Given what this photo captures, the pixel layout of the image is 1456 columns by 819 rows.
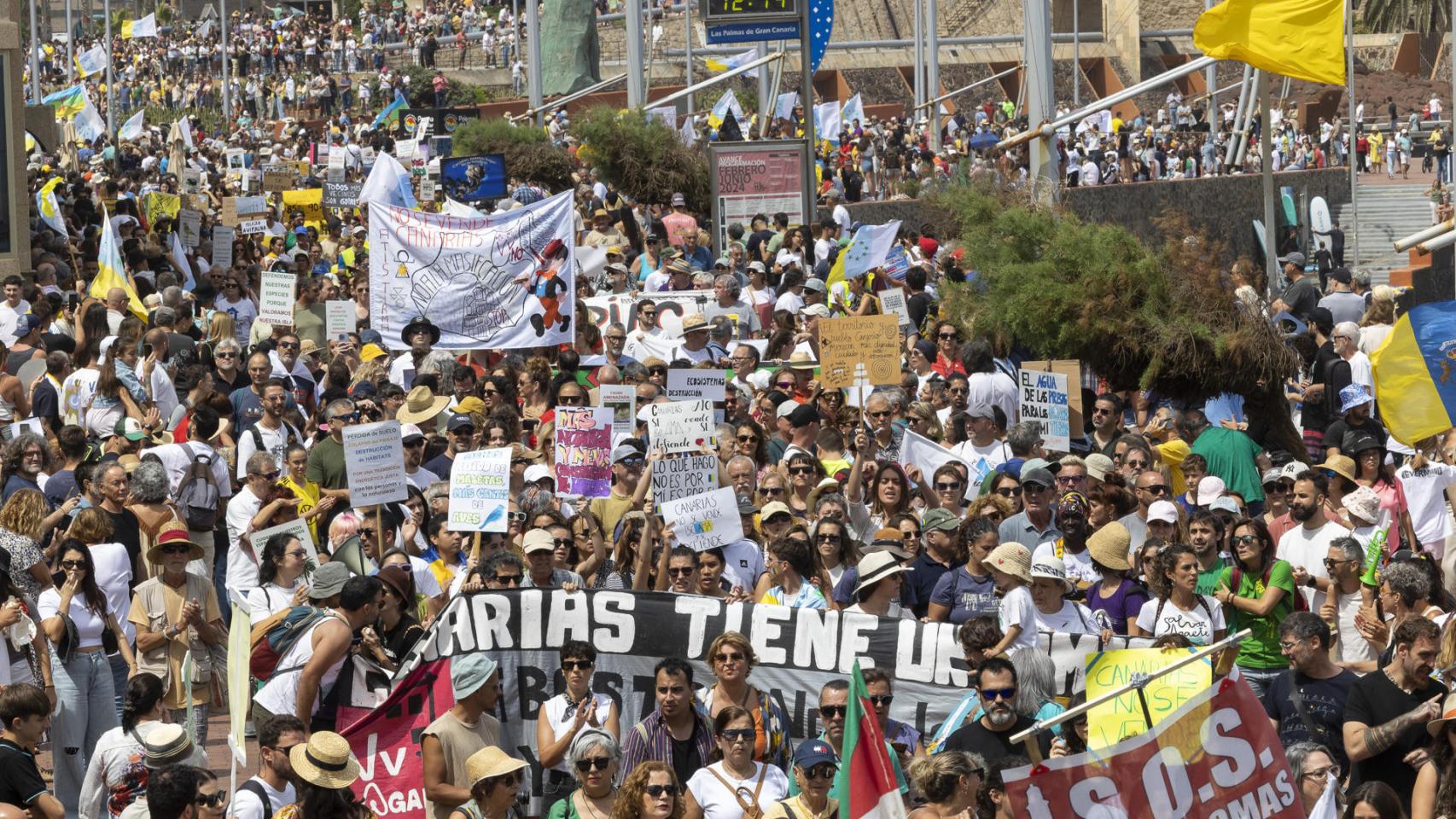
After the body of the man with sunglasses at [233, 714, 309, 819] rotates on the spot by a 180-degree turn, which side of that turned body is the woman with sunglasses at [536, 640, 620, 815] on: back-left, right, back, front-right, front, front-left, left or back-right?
right

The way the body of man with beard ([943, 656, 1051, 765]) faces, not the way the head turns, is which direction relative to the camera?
toward the camera

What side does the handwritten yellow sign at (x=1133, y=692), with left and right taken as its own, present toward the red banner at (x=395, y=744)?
right

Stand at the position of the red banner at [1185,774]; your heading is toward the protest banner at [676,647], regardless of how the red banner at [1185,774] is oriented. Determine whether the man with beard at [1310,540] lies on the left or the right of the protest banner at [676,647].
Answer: right

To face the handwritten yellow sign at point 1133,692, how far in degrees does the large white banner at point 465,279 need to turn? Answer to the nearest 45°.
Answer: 0° — it already faces it

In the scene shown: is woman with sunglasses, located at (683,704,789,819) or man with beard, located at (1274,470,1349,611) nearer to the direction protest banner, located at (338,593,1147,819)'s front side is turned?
the woman with sunglasses

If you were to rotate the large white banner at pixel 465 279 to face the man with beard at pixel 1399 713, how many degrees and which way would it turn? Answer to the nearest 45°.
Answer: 0° — it already faces them

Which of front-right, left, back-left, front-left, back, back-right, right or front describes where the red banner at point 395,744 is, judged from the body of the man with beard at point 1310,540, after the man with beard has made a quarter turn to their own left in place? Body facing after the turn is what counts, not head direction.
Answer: right

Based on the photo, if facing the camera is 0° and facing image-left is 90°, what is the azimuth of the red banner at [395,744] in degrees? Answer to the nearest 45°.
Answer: approximately 0°

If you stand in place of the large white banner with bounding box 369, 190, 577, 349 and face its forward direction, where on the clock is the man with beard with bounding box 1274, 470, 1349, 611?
The man with beard is roughly at 11 o'clock from the large white banner.

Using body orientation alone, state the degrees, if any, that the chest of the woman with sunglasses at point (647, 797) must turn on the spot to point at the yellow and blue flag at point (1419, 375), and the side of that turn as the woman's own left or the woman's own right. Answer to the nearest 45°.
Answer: approximately 90° to the woman's own left

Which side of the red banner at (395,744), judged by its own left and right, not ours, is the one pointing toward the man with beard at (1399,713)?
left

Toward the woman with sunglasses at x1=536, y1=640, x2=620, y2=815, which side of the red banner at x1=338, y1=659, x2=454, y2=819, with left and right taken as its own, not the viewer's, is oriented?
left

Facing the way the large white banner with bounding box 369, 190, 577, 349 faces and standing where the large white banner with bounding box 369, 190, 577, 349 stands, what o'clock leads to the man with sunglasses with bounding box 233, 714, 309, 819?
The man with sunglasses is roughly at 12 o'clock from the large white banner.

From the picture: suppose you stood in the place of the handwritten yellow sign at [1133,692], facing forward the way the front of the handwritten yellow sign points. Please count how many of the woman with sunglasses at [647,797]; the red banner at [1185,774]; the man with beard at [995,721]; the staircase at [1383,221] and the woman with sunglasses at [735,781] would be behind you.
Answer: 1

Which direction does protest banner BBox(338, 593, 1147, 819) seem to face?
toward the camera

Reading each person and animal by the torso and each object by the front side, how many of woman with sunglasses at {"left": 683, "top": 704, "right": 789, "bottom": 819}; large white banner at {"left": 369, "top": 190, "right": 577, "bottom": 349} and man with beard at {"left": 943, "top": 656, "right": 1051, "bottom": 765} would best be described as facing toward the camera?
3

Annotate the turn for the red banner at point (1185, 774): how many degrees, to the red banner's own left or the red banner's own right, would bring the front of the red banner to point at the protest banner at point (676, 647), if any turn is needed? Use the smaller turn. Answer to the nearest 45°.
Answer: approximately 135° to the red banner's own right

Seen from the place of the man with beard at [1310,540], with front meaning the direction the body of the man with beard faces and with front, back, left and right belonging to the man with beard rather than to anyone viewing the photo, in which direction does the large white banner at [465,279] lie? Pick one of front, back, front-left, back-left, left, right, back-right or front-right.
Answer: right

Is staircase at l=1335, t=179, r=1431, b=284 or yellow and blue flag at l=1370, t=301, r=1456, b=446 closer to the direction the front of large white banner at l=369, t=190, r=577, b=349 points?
the yellow and blue flag
